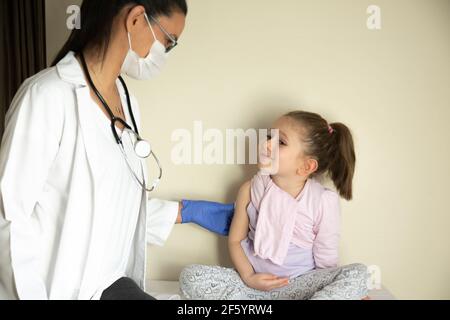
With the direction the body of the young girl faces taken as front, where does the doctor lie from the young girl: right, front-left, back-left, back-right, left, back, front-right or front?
front

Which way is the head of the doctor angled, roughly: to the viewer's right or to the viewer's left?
to the viewer's right
